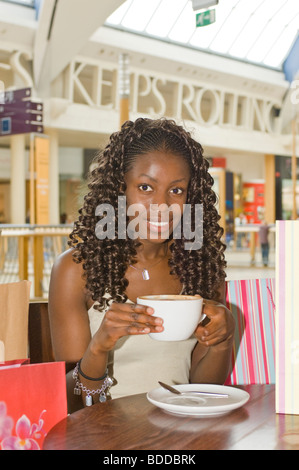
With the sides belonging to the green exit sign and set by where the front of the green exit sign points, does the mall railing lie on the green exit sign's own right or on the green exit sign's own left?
on the green exit sign's own right

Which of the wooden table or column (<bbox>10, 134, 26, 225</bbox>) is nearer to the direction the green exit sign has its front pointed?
the wooden table

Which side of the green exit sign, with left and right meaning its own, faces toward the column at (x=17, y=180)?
right

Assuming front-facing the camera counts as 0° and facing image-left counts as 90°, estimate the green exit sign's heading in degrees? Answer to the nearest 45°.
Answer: approximately 45°

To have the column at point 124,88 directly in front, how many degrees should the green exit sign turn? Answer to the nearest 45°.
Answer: approximately 90° to its right

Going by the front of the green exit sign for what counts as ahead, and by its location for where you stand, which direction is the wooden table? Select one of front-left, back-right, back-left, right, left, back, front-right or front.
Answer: front-left

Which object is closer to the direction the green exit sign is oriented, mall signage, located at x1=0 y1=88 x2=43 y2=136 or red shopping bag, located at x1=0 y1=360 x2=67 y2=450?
the red shopping bag

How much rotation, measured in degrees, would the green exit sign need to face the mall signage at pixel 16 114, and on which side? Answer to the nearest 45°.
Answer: approximately 90° to its right
